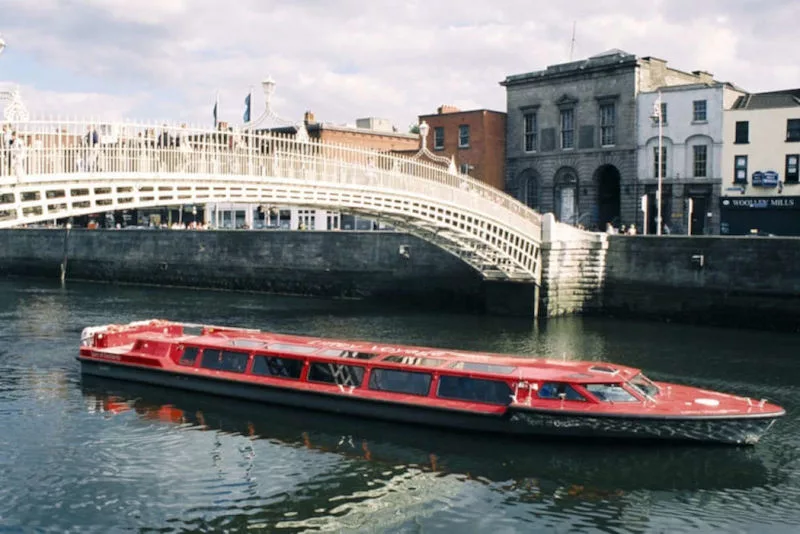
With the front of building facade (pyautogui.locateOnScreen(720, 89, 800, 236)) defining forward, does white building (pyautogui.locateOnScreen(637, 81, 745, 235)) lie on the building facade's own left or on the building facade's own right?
on the building facade's own right

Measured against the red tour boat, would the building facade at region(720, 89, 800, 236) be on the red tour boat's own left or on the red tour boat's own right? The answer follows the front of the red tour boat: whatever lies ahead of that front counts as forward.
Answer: on the red tour boat's own left

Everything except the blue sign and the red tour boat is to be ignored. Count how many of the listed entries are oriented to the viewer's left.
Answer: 0

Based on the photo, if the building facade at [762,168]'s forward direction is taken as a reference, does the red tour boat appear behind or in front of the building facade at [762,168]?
in front

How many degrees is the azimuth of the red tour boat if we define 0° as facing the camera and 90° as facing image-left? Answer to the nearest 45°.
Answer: approximately 315°

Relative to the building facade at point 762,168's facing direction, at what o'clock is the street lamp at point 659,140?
The street lamp is roughly at 2 o'clock from the building facade.

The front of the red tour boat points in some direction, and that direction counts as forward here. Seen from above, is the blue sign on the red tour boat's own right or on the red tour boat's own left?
on the red tour boat's own left

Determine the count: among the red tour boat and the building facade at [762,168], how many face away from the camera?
0

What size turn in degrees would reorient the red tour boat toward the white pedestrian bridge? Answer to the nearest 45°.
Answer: approximately 180°

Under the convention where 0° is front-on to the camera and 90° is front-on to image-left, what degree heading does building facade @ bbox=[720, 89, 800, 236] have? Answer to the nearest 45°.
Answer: approximately 0°

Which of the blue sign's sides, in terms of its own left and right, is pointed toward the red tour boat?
front

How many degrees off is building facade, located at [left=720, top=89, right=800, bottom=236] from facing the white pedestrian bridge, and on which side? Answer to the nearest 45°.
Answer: approximately 45° to its right
